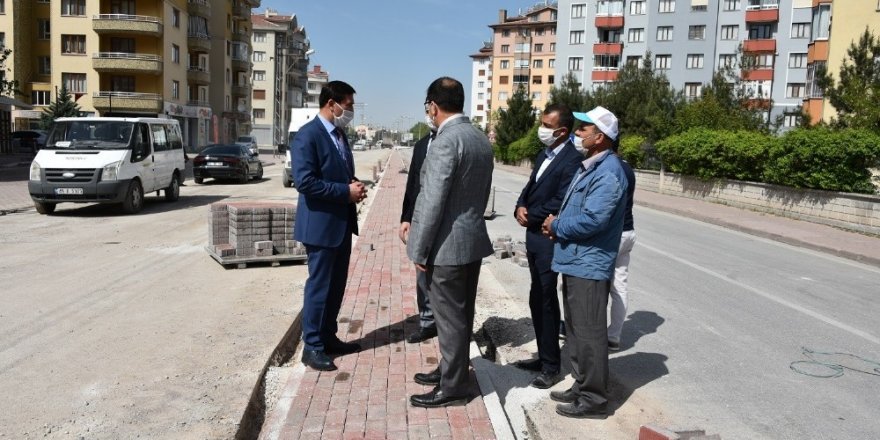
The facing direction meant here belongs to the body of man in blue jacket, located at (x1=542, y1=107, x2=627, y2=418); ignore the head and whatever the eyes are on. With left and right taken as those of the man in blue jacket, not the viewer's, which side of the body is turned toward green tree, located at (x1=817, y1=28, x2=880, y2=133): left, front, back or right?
right

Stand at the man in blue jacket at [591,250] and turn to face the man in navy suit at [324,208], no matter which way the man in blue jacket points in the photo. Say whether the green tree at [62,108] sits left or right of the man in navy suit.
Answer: right

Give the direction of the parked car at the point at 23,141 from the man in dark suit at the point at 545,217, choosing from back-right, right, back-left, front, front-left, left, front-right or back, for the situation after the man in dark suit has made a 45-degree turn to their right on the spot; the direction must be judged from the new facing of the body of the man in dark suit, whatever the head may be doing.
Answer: front-right

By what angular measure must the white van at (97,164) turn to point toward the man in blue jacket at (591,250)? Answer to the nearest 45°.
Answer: approximately 45° to its left

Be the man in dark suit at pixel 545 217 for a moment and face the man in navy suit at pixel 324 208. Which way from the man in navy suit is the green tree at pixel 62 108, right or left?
right

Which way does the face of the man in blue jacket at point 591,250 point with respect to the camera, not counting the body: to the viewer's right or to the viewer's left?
to the viewer's left

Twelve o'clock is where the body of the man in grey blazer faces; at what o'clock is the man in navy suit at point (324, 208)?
The man in navy suit is roughly at 12 o'clock from the man in grey blazer.

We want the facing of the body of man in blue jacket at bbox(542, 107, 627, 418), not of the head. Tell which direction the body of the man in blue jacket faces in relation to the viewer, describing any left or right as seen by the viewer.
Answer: facing to the left of the viewer

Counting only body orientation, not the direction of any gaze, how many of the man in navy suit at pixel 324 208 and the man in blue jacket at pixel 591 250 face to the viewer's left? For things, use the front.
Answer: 1

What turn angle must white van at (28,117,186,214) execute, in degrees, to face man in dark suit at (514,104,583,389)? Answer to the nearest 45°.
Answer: approximately 45° to its left

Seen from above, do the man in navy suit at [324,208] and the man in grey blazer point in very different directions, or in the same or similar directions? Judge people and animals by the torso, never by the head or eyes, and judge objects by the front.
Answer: very different directions

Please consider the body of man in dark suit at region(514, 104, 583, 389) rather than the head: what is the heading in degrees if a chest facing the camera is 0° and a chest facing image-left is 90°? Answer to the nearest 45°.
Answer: approximately 45°

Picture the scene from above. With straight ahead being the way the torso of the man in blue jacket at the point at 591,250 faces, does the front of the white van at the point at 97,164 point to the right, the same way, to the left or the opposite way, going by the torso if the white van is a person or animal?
to the left

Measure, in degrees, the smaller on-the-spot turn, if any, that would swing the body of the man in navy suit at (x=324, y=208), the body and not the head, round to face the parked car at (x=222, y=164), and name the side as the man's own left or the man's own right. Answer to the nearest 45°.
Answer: approximately 135° to the man's own left

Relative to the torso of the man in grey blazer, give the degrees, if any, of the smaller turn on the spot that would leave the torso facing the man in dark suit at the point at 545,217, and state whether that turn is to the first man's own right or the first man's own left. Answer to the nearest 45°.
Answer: approximately 90° to the first man's own right

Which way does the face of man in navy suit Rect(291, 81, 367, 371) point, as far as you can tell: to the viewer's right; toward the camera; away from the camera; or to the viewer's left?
to the viewer's right

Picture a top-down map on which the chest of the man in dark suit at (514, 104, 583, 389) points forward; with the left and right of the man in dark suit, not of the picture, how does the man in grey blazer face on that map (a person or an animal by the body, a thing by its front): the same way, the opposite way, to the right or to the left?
to the right

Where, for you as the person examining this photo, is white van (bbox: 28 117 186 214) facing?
facing the viewer and to the left of the viewer
